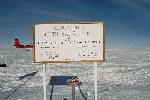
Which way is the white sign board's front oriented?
toward the camera
